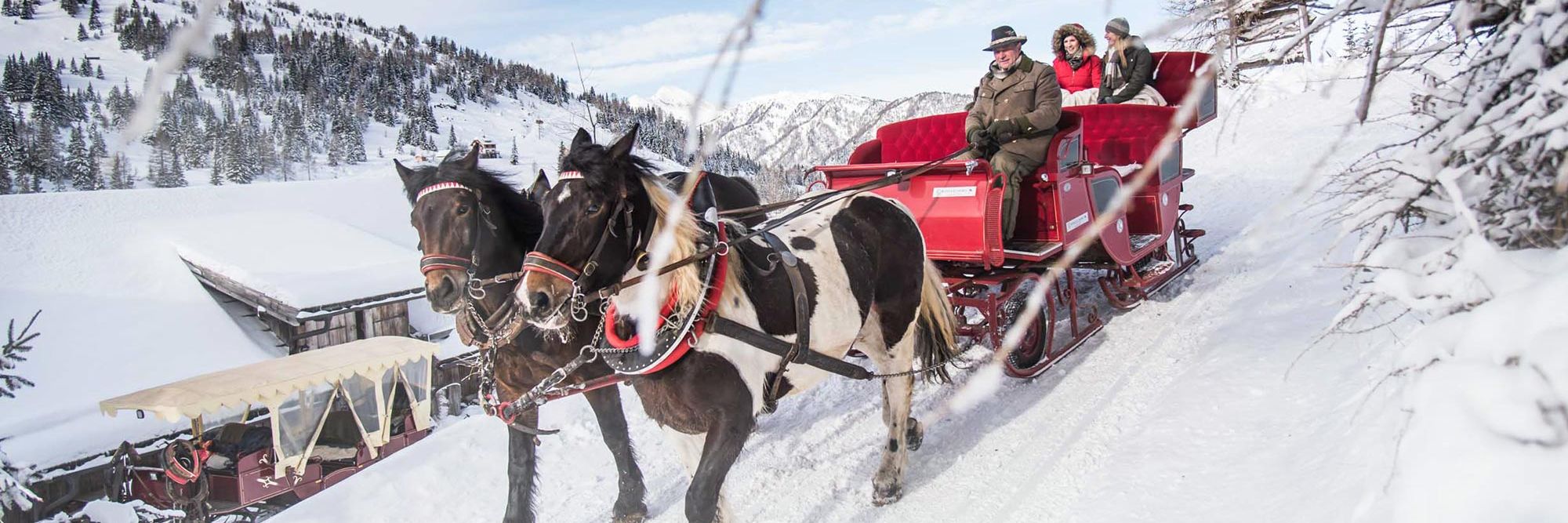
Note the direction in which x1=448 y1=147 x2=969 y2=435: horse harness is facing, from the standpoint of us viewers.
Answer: facing the viewer and to the left of the viewer

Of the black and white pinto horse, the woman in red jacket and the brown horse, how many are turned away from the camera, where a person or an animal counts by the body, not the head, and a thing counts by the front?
0

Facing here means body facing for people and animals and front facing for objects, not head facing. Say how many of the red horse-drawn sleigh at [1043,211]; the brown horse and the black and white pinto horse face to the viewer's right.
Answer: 0

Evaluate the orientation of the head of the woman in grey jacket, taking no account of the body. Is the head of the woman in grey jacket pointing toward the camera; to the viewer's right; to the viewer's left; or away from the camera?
to the viewer's left

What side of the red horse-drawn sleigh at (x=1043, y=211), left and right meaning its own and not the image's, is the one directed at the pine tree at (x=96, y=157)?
right

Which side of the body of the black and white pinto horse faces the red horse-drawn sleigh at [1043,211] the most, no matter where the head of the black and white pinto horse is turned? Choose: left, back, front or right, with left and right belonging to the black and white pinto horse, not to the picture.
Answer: back

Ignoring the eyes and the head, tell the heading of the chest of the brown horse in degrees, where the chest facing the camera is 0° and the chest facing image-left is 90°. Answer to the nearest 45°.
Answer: approximately 45°

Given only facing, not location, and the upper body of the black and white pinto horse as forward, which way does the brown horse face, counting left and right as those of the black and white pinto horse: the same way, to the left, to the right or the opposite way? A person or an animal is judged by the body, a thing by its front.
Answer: the same way

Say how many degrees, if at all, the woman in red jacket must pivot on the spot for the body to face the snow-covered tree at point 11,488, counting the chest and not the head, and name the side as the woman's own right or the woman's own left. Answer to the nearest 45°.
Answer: approximately 45° to the woman's own right
